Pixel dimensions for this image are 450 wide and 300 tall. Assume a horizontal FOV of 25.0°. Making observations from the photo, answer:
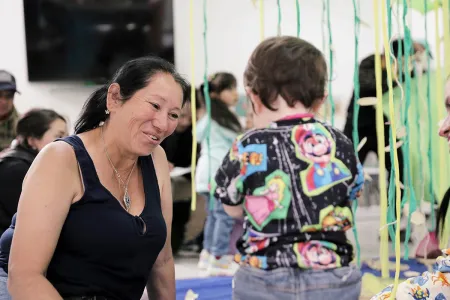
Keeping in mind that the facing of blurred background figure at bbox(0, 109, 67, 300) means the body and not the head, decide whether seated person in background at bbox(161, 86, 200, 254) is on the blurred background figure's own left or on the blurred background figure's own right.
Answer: on the blurred background figure's own left

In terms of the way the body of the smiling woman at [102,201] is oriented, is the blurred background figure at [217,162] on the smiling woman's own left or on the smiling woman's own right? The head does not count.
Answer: on the smiling woman's own left

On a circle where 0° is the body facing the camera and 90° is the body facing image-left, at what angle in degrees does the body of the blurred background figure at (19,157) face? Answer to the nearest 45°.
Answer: approximately 270°
